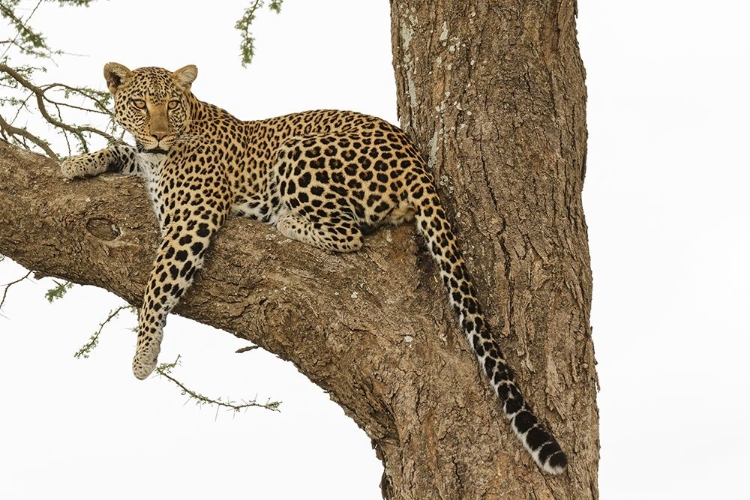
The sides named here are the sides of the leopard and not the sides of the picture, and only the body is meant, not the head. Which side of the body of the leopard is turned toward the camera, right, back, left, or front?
left
